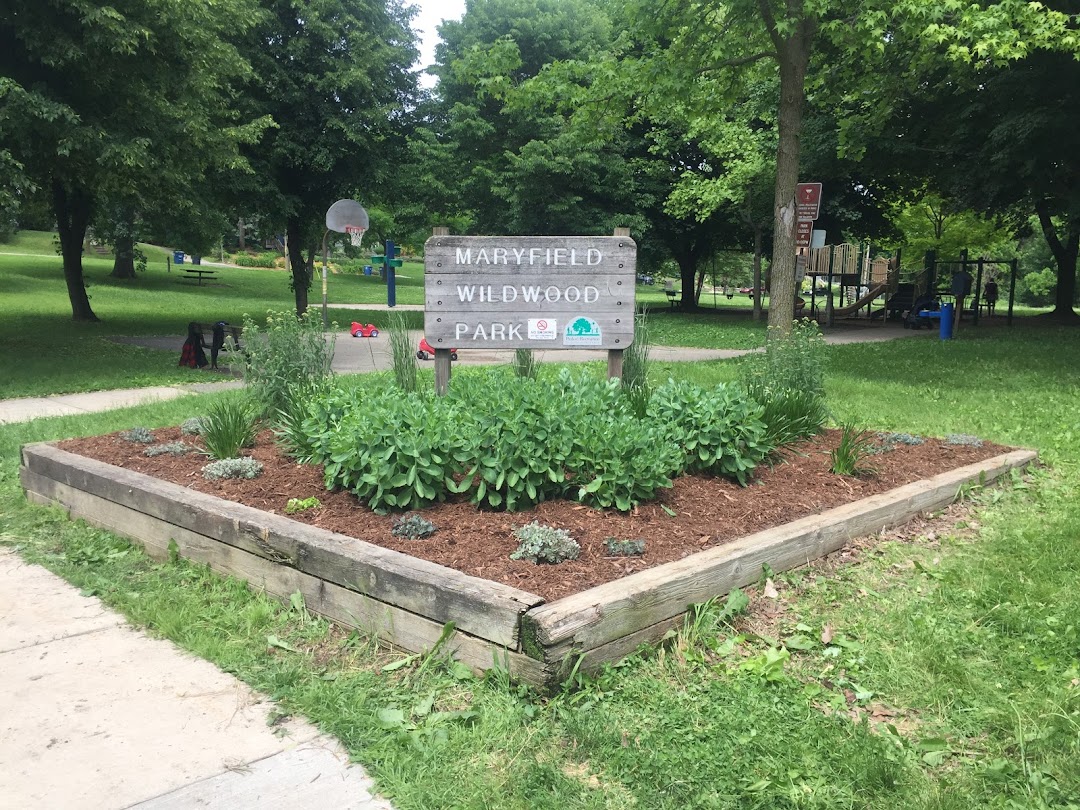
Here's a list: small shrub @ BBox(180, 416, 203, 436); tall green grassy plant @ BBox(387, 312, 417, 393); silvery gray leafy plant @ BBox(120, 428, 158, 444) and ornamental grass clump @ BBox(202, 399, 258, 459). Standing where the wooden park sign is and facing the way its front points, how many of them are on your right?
4

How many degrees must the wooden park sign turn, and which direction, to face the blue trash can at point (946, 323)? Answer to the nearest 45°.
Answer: approximately 135° to its left

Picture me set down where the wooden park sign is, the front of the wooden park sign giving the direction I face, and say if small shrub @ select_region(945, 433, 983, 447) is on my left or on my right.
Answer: on my left

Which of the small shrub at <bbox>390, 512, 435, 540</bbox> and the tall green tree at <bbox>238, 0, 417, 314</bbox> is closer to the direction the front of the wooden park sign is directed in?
the small shrub

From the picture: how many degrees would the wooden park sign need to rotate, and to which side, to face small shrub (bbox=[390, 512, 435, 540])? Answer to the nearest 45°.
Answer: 0° — it already faces it

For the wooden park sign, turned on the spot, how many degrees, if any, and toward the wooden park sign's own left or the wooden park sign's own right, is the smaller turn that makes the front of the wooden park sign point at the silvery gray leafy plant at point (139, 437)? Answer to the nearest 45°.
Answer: approximately 90° to the wooden park sign's own right

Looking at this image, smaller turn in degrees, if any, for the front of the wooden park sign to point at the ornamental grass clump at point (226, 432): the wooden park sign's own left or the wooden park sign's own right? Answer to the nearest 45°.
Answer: approximately 90° to the wooden park sign's own right

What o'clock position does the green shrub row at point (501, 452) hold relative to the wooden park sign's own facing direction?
The green shrub row is roughly at 12 o'clock from the wooden park sign.

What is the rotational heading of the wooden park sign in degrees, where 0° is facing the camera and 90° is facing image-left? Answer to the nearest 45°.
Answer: approximately 0°

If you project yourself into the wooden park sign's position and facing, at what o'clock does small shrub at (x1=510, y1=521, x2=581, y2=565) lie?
The small shrub is roughly at 12 o'clock from the wooden park sign.

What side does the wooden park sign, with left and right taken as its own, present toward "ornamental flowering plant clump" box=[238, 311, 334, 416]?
right

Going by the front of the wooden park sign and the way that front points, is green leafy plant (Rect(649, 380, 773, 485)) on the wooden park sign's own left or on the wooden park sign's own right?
on the wooden park sign's own left

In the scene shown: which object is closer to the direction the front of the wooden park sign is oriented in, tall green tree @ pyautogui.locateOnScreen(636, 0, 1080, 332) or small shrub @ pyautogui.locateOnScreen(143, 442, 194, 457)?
the small shrub
